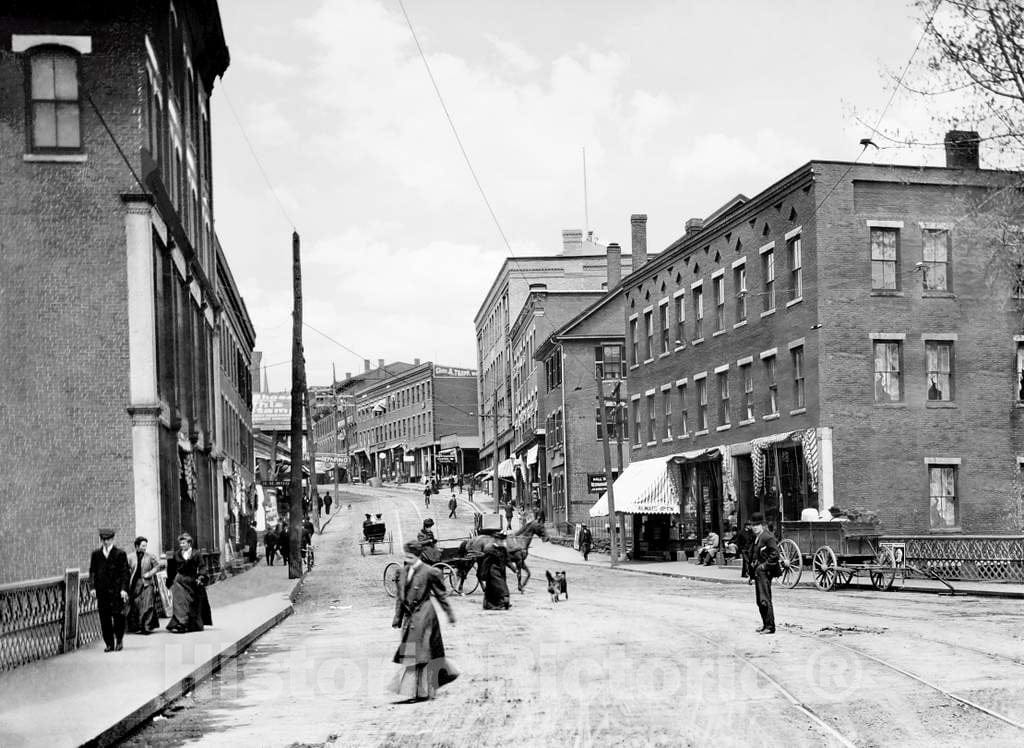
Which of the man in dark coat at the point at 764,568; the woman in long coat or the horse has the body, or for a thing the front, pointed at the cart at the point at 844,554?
the horse

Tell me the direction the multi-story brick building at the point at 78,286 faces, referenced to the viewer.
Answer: facing to the right of the viewer

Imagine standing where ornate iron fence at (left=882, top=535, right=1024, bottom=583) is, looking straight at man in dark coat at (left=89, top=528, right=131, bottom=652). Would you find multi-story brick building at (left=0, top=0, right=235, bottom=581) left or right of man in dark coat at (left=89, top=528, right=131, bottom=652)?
right

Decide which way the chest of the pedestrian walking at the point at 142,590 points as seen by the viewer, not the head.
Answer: toward the camera

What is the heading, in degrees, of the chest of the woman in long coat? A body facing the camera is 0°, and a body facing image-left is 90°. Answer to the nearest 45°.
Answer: approximately 45°

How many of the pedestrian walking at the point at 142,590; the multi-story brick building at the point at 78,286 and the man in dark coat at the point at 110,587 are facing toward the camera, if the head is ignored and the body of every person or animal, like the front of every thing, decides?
2

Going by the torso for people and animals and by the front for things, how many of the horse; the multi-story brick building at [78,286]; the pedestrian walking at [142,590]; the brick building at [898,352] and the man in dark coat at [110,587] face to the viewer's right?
2

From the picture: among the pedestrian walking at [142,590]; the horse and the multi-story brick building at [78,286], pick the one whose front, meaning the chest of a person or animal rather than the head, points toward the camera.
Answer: the pedestrian walking

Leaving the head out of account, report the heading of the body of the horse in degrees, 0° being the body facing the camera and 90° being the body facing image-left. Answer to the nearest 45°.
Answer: approximately 270°

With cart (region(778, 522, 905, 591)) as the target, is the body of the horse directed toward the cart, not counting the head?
yes

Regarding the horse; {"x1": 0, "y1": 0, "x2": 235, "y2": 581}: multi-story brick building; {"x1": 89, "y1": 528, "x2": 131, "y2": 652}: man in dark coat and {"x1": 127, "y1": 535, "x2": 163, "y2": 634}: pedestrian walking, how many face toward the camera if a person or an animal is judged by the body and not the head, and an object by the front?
2
